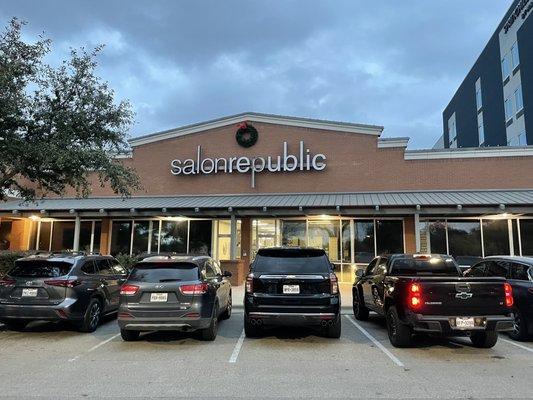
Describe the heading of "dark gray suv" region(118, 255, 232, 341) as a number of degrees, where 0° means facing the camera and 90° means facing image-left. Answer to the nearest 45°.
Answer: approximately 180°

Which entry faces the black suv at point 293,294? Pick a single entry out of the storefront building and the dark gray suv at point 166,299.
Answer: the storefront building

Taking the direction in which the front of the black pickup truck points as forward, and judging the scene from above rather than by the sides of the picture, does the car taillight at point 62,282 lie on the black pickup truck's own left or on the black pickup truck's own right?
on the black pickup truck's own left

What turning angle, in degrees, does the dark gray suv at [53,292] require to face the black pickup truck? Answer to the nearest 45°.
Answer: approximately 90° to its right

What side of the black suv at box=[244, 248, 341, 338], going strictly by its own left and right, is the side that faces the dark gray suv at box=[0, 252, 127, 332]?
left

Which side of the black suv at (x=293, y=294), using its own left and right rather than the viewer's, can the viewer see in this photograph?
back

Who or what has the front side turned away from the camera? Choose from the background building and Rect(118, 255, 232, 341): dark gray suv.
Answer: the dark gray suv

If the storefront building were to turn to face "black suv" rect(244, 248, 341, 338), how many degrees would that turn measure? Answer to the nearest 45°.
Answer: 0° — it already faces it

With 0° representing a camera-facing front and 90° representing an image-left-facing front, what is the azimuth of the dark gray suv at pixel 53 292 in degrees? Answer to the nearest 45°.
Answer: approximately 225°

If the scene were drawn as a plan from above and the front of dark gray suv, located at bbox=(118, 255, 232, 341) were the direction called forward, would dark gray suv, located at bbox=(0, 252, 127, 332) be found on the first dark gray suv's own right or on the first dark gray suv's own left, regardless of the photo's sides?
on the first dark gray suv's own left

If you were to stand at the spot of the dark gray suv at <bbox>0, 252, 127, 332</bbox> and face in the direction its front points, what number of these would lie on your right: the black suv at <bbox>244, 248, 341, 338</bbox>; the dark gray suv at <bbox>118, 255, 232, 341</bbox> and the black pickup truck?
3

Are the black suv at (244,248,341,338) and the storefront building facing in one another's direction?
yes

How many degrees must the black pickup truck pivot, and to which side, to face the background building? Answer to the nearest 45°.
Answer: approximately 45° to its right

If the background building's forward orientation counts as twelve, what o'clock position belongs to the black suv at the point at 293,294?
The black suv is roughly at 11 o'clock from the background building.

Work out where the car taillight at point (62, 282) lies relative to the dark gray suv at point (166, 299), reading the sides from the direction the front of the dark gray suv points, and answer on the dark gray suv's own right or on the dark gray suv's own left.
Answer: on the dark gray suv's own left

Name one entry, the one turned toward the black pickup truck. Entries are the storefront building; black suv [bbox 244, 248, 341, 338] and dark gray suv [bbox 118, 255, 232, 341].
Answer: the storefront building

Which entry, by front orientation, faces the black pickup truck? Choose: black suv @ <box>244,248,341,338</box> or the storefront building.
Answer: the storefront building

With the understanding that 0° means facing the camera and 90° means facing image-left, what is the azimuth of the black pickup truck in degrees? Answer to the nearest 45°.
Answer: approximately 135°
